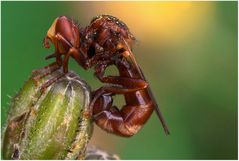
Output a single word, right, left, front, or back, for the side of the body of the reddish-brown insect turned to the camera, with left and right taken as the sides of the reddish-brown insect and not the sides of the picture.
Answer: left
